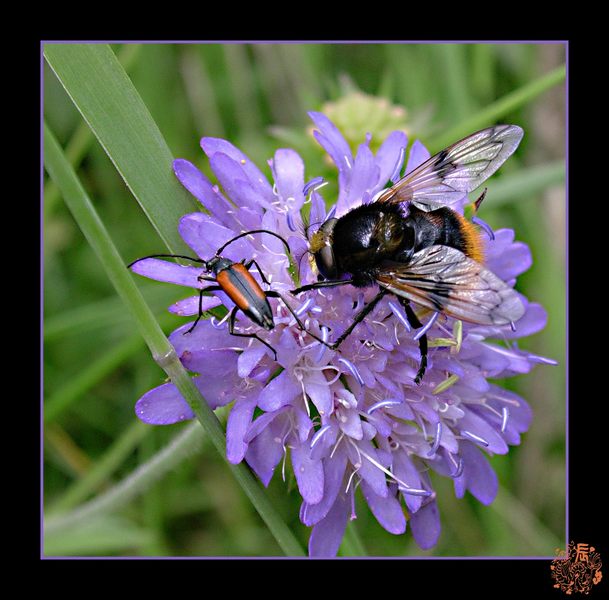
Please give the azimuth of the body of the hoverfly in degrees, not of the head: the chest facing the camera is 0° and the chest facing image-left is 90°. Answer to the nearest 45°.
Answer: approximately 90°
